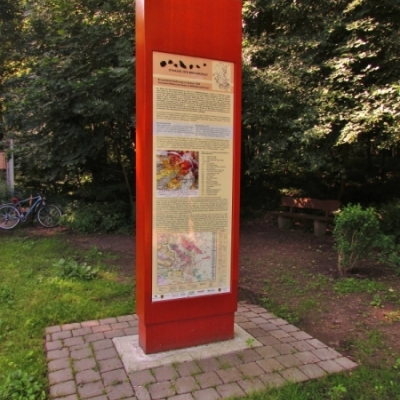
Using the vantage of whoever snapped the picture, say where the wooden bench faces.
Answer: facing the viewer and to the left of the viewer

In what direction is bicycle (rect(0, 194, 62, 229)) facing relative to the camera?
to the viewer's right

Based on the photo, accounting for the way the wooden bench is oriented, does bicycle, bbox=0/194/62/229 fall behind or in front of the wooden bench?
in front

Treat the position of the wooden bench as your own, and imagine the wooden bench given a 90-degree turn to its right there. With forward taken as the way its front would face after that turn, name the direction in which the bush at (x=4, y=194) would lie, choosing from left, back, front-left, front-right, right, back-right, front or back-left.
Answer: front-left

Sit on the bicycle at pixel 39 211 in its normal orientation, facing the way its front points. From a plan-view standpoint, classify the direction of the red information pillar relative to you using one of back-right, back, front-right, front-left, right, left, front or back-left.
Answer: right

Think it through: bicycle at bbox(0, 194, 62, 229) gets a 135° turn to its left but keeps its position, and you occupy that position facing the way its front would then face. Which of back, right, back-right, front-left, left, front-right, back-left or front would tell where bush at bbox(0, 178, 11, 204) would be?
front

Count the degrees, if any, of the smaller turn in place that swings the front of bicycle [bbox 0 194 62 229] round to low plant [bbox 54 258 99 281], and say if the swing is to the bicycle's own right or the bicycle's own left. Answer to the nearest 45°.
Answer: approximately 90° to the bicycle's own right

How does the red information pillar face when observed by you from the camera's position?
facing the viewer and to the right of the viewer

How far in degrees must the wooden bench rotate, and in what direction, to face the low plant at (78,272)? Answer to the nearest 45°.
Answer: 0° — it already faces it

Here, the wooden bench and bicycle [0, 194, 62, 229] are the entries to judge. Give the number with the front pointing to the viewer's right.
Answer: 1

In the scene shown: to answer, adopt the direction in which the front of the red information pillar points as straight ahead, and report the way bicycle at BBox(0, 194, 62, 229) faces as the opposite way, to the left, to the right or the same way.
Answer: to the left

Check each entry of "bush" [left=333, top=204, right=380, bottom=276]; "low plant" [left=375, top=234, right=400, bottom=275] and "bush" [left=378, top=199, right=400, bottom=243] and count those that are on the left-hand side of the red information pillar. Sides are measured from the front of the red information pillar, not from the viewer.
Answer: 3
